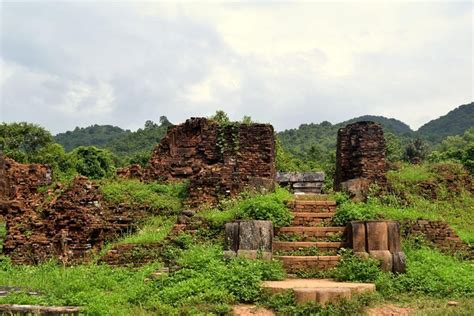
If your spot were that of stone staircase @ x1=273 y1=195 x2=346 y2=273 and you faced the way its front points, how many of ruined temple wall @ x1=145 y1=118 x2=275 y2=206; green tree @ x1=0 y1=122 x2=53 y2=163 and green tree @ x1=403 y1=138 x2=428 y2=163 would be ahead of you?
0

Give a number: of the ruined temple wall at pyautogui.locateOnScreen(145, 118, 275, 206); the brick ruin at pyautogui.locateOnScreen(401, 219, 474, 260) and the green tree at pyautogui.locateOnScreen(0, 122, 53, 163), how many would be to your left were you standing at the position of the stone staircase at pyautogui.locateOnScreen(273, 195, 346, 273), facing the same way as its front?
1

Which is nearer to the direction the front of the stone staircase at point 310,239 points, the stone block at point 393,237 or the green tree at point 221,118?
the stone block

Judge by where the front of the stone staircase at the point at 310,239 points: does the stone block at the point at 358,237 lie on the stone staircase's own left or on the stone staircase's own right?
on the stone staircase's own left

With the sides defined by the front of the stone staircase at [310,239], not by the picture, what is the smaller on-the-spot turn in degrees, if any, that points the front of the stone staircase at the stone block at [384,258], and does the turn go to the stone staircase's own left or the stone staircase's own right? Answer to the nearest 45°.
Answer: approximately 45° to the stone staircase's own left

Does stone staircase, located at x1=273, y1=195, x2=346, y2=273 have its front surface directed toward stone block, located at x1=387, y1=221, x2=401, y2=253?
no

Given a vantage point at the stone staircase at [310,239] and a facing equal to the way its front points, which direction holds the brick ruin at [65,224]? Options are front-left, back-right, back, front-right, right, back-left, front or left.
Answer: right

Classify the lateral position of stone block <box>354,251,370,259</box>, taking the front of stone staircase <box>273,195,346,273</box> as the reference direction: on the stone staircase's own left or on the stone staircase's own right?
on the stone staircase's own left

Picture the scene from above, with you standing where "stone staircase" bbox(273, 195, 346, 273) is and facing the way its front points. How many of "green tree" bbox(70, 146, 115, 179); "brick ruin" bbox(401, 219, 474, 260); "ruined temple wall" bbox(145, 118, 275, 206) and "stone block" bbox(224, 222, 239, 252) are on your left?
1

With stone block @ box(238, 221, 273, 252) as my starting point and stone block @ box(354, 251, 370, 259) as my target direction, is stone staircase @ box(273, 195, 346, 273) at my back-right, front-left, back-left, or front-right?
front-left

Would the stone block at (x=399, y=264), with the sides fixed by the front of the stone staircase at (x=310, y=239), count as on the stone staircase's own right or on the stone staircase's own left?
on the stone staircase's own left

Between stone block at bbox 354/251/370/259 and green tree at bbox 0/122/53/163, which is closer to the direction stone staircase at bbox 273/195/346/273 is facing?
the stone block

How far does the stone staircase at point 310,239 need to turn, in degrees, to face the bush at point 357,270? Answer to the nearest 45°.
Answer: approximately 45° to its left

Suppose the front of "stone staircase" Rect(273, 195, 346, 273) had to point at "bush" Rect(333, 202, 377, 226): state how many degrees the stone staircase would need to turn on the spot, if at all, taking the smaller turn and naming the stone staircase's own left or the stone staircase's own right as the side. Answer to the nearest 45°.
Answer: approximately 135° to the stone staircase's own left

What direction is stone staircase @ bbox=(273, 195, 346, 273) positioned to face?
toward the camera

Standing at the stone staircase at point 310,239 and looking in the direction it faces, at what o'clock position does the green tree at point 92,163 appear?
The green tree is roughly at 5 o'clock from the stone staircase.

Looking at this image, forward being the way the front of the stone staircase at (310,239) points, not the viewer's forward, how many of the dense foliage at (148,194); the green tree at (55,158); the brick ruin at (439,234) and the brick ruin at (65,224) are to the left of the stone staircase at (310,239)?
1

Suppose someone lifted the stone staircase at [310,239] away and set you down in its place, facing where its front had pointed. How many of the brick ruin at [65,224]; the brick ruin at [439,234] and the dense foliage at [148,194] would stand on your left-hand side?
1

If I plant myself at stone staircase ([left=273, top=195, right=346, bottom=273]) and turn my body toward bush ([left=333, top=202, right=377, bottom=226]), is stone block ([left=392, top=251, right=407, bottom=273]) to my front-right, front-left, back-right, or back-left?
front-right
